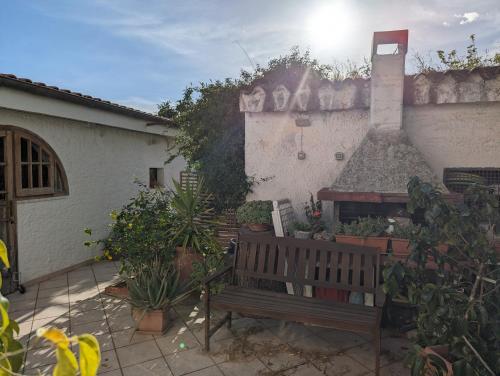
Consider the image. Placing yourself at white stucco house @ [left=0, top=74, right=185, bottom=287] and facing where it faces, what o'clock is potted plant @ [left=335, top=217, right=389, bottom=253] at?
The potted plant is roughly at 12 o'clock from the white stucco house.

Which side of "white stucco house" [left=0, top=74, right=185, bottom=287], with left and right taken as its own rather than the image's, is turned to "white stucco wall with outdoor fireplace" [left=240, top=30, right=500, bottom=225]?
front

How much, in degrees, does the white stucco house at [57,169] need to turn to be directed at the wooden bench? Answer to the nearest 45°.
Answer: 0° — it already faces it

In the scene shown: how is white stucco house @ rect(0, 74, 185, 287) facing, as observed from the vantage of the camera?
facing the viewer and to the right of the viewer

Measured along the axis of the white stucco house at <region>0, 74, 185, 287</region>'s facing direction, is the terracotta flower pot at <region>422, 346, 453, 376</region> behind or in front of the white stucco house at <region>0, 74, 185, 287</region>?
in front

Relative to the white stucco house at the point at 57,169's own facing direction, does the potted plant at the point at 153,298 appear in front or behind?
in front

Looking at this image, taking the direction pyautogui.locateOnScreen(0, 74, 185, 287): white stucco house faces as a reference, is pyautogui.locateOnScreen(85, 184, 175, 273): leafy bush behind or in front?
in front

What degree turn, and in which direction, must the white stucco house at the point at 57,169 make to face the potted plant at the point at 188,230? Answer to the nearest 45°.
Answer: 0° — it already faces it

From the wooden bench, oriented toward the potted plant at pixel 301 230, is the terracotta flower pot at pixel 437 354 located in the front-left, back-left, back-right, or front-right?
back-right
